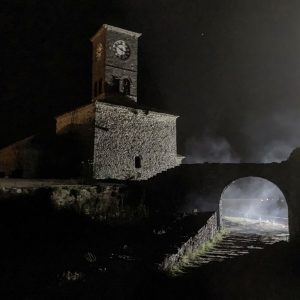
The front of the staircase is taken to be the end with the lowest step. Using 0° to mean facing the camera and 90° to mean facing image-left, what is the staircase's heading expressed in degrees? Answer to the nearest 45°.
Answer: approximately 45°

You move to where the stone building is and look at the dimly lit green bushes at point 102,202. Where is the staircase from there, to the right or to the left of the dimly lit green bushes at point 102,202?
left

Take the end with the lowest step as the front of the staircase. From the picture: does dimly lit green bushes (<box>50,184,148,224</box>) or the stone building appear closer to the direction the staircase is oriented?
the dimly lit green bushes

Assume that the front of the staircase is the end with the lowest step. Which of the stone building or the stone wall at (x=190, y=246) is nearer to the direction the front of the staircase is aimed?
the stone wall
